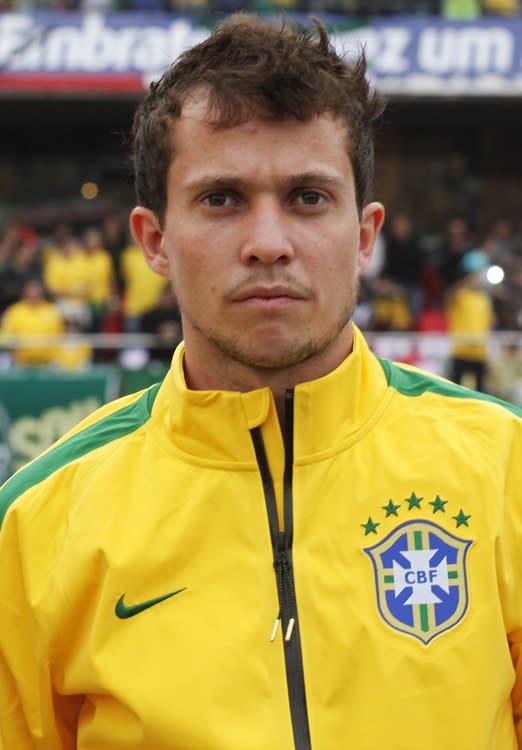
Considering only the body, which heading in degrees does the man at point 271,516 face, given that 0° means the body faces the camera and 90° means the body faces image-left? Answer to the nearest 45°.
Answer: approximately 0°

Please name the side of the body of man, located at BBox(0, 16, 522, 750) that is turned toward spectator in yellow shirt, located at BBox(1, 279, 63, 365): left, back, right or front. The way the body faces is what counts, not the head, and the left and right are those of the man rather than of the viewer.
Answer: back

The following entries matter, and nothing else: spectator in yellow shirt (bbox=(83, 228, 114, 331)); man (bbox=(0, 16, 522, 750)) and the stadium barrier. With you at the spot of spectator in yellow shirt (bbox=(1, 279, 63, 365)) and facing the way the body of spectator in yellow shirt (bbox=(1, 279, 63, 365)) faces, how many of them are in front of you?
2

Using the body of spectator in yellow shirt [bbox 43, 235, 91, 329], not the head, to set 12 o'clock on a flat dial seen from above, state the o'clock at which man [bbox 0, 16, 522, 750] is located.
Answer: The man is roughly at 12 o'clock from the spectator in yellow shirt.

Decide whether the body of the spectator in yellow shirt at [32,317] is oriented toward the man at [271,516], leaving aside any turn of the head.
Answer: yes

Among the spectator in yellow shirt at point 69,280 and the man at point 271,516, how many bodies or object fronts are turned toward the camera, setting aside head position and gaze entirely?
2

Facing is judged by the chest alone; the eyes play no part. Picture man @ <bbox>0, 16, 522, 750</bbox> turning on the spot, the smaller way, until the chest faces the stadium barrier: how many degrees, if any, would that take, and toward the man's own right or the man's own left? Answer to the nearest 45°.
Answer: approximately 180°

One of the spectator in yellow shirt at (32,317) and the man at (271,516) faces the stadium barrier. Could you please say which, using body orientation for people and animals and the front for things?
the spectator in yellow shirt

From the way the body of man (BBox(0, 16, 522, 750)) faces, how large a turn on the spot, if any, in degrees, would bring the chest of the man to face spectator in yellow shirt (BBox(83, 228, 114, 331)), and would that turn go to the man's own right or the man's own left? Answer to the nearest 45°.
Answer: approximately 180°
